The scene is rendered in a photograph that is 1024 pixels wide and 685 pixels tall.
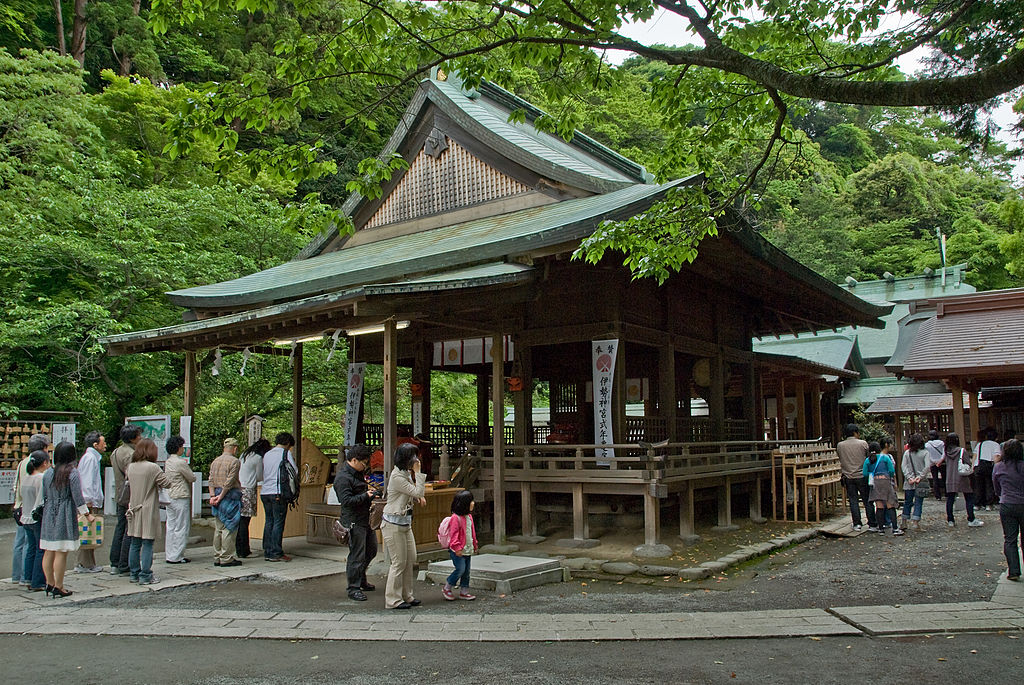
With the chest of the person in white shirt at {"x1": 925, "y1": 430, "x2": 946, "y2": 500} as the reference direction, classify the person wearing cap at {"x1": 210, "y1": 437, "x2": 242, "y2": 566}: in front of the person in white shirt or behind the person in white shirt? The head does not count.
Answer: behind

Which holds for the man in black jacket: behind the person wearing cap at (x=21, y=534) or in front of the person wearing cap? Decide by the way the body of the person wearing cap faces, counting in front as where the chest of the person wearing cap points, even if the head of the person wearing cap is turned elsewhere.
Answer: in front

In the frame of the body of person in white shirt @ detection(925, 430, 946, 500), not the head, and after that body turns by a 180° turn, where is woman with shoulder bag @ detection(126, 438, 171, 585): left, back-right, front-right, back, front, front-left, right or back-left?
front-right

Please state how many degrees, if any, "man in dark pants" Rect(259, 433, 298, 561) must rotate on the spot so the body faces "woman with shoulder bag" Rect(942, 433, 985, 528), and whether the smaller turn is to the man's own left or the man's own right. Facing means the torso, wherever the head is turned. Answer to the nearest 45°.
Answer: approximately 45° to the man's own right

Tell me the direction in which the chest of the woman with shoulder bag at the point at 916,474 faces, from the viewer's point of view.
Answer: away from the camera

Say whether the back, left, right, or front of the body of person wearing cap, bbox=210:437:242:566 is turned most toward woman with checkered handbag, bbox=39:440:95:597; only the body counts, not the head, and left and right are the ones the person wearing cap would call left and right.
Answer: back

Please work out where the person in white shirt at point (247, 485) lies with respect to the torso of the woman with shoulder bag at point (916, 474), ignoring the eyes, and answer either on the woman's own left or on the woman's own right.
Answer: on the woman's own left

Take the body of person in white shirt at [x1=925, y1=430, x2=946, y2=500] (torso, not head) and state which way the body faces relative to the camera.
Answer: away from the camera

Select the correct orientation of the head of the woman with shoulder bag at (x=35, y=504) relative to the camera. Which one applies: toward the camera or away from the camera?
away from the camera
